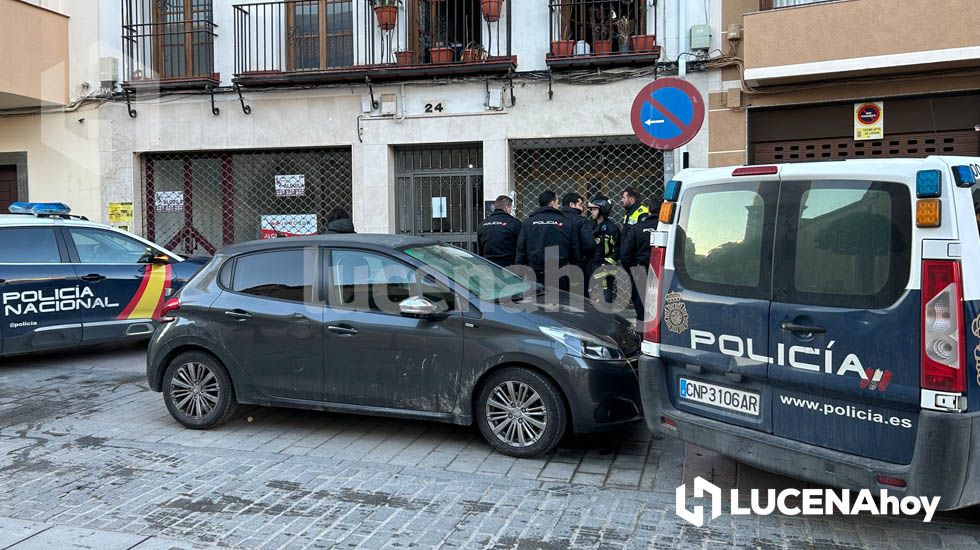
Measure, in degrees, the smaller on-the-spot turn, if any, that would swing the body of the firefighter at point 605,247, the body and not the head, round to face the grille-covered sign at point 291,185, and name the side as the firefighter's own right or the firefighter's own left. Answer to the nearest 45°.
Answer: approximately 45° to the firefighter's own right

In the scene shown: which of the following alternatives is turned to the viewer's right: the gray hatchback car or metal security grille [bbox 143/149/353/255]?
the gray hatchback car

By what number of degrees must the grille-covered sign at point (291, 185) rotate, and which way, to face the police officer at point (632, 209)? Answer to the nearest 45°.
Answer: approximately 45° to its left

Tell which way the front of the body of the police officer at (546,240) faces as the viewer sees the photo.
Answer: away from the camera

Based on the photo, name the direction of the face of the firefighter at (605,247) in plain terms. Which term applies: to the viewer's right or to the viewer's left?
to the viewer's left

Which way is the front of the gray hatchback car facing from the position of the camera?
facing to the right of the viewer

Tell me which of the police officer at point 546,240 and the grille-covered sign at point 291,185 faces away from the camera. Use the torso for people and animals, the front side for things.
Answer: the police officer
